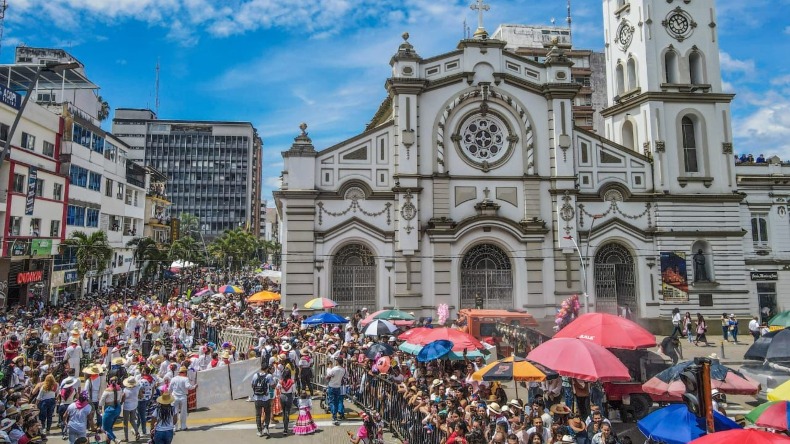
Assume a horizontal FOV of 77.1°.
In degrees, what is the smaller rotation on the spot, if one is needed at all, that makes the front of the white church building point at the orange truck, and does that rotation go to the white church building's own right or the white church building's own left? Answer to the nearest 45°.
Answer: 0° — it already faces it

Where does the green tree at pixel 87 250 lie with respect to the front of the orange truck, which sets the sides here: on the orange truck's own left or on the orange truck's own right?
on the orange truck's own right

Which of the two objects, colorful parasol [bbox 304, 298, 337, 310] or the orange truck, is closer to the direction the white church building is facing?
the orange truck

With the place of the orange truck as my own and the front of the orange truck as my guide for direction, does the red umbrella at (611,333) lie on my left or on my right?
on my left

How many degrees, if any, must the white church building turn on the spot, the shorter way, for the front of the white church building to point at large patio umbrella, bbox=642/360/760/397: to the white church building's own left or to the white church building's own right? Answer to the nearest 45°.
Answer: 0° — it already faces it

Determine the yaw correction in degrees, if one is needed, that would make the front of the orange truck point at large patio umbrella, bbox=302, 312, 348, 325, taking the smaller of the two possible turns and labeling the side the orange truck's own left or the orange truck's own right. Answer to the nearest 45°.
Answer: approximately 45° to the orange truck's own right

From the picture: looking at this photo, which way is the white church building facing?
toward the camera

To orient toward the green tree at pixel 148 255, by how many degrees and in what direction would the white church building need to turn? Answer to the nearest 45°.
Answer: approximately 90° to its right

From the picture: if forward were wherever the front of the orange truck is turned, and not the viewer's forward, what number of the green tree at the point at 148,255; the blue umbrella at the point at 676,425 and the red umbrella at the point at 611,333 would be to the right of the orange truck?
1

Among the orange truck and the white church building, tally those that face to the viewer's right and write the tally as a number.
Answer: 0

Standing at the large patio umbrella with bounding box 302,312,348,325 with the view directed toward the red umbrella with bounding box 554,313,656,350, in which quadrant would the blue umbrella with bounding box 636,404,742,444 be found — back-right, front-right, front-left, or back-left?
front-right

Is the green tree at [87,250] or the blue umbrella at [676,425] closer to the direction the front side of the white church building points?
the blue umbrella
